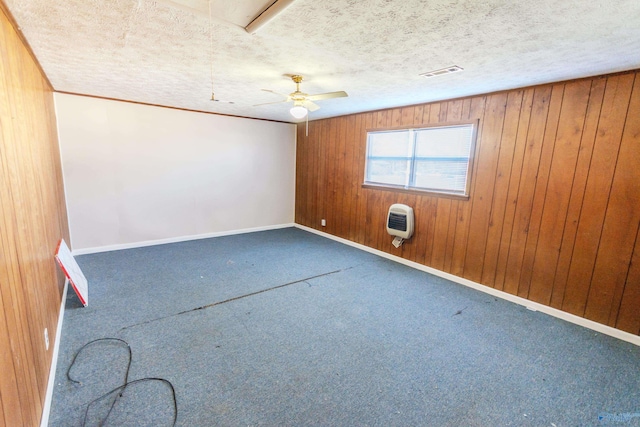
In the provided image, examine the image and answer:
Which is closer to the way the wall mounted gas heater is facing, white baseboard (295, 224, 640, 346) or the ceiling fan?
the ceiling fan

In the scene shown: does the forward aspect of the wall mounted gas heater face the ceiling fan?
yes

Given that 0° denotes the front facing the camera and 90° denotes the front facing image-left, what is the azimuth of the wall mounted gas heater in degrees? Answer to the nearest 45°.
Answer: approximately 45°

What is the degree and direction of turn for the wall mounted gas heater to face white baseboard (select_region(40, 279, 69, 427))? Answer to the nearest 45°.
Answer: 0° — it already faces it
